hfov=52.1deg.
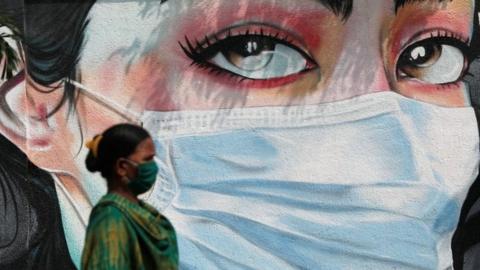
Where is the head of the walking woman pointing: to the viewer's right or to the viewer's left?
to the viewer's right

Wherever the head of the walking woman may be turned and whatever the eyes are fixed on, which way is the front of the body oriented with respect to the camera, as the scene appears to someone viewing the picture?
to the viewer's right
